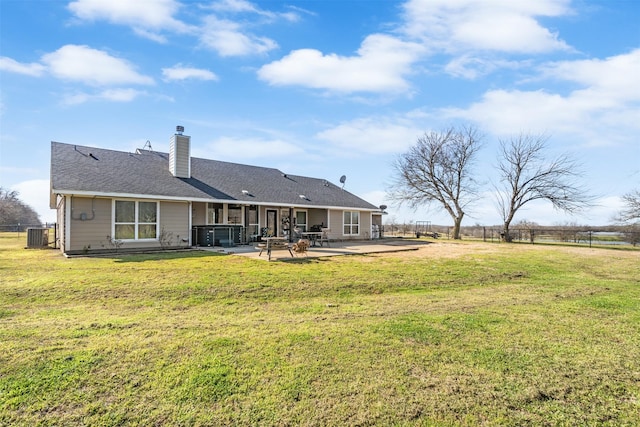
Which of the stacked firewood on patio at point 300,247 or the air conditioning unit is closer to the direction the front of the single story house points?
the air conditioning unit

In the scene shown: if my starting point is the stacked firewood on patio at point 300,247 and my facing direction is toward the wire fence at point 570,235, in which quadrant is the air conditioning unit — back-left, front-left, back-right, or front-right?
back-left

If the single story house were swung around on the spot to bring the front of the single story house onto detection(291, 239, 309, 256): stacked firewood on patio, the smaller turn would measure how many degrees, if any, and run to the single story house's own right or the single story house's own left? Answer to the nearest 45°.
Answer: approximately 180°
